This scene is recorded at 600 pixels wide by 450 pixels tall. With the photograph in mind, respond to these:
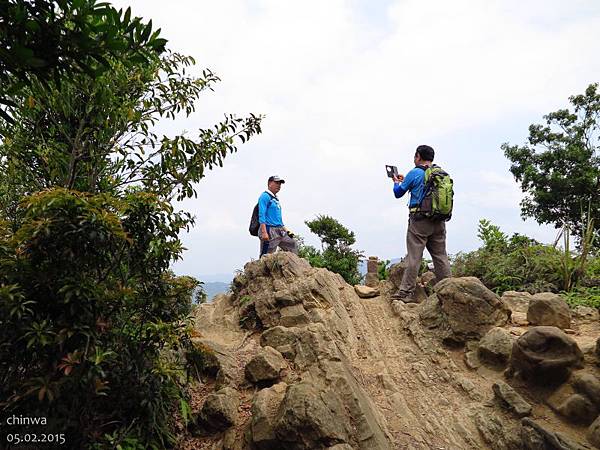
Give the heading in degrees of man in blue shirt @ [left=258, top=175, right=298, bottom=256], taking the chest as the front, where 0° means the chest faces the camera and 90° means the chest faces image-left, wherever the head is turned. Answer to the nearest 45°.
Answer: approximately 315°

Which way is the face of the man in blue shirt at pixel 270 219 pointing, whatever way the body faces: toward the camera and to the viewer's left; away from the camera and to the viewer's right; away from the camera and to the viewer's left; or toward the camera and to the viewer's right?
toward the camera and to the viewer's right

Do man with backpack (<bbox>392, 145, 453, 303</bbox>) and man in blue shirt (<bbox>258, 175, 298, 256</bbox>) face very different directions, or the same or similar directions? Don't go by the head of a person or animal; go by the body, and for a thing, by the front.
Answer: very different directions

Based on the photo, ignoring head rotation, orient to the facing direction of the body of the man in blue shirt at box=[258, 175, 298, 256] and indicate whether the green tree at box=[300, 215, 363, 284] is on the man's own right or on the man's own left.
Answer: on the man's own left

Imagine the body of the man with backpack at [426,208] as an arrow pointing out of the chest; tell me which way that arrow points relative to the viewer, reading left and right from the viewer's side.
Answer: facing away from the viewer and to the left of the viewer

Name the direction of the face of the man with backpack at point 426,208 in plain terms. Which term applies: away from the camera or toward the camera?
away from the camera
